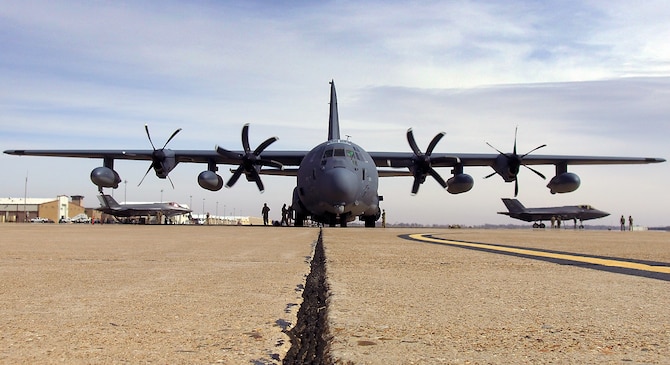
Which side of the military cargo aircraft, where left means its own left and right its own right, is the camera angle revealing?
front
